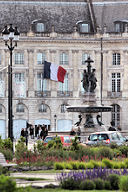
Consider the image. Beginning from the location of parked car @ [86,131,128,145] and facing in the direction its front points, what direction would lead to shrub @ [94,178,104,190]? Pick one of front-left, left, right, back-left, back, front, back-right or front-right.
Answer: back-right

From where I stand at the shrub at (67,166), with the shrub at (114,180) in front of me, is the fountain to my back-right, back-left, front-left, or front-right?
back-left

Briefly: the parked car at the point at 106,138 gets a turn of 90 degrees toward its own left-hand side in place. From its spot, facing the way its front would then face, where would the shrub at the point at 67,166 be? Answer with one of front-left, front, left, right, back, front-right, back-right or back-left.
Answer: back-left

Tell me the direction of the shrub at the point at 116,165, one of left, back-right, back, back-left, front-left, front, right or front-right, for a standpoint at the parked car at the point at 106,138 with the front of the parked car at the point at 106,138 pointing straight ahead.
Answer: back-right

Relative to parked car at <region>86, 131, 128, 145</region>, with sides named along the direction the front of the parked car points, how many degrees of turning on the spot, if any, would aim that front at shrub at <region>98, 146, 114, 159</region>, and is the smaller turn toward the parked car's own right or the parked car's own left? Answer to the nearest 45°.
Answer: approximately 135° to the parked car's own right

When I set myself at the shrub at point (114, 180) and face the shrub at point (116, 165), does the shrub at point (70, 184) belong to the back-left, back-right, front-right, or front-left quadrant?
back-left

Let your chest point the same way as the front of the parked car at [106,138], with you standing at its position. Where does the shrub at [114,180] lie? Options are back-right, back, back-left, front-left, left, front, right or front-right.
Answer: back-right
